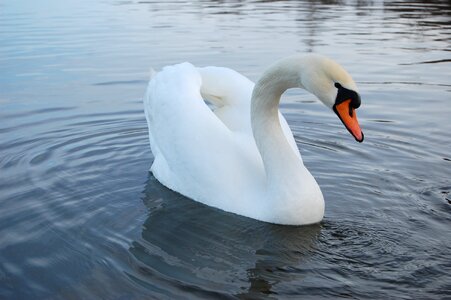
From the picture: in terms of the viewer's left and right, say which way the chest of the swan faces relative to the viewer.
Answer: facing the viewer and to the right of the viewer
